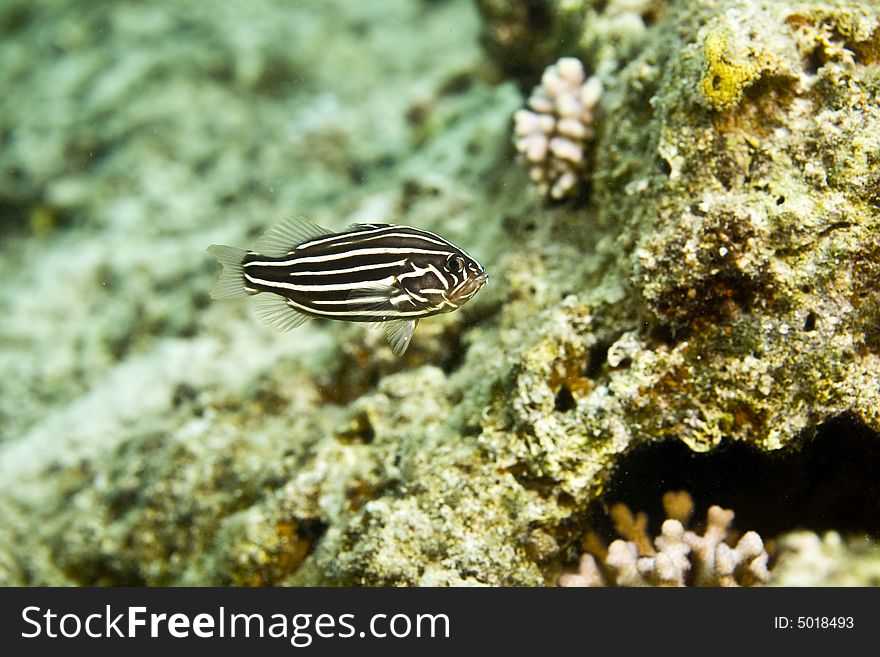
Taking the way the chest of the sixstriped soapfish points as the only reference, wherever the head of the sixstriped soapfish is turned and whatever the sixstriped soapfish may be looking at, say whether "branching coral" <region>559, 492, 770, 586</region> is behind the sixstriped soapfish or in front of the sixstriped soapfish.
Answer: in front

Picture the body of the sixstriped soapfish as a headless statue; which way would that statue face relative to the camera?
to the viewer's right
